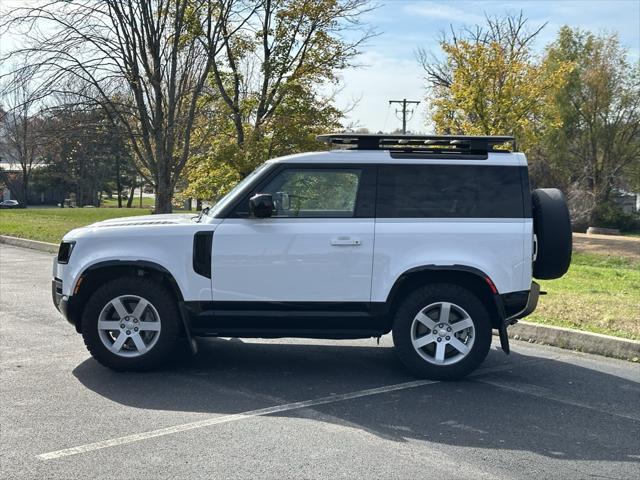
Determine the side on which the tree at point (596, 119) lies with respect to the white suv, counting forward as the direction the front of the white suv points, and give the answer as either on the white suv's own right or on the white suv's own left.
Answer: on the white suv's own right

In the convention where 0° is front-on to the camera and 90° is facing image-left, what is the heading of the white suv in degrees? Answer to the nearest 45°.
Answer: approximately 90°
